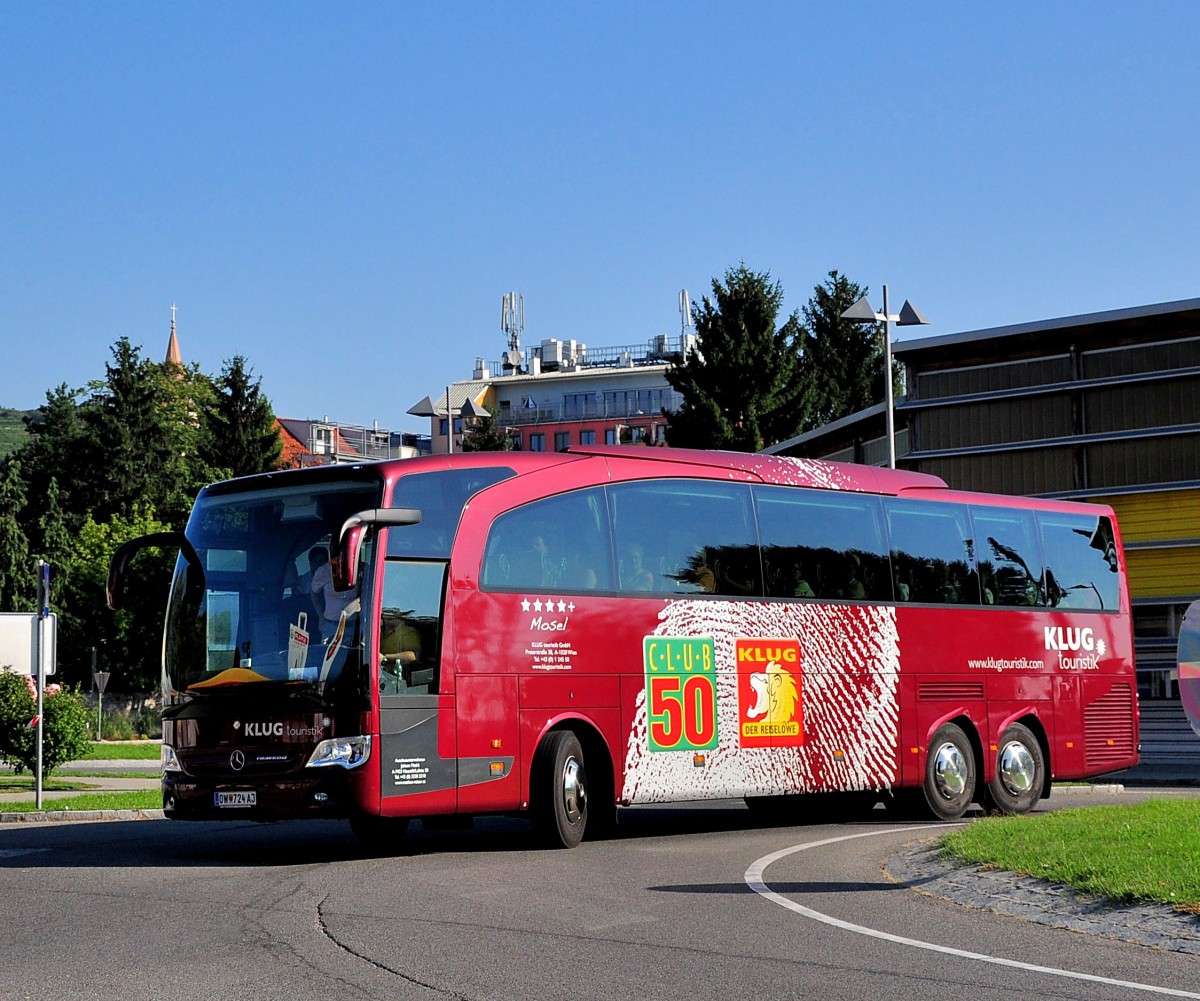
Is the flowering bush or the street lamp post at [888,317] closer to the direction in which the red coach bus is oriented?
the flowering bush

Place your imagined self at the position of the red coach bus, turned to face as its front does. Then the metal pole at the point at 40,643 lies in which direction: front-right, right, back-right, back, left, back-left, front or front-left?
right

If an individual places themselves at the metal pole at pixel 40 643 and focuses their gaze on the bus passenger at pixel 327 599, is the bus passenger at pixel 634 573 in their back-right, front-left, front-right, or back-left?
front-left

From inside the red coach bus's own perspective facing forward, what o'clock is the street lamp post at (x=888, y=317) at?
The street lamp post is roughly at 5 o'clock from the red coach bus.

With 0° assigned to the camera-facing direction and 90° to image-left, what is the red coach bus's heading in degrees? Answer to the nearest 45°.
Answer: approximately 45°

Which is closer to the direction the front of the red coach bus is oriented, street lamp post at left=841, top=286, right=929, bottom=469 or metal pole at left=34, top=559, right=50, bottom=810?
the metal pole
